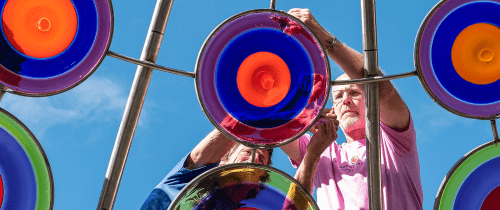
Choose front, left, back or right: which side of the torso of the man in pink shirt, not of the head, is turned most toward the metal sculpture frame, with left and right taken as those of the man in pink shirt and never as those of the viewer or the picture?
front

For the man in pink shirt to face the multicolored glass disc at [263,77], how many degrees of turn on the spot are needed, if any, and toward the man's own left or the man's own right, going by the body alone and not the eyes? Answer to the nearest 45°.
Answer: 0° — they already face it

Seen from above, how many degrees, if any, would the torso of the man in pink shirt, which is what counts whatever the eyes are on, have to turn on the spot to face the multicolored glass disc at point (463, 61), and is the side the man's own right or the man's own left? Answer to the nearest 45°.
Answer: approximately 90° to the man's own left

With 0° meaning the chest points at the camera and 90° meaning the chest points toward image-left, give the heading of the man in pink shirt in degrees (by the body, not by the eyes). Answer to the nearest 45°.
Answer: approximately 45°

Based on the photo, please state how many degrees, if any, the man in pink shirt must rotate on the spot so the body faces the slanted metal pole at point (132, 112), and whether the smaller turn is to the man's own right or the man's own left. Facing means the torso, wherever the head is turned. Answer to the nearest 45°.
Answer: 0° — they already face it

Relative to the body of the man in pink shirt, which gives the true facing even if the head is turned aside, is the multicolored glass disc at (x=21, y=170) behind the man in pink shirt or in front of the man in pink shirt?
in front
